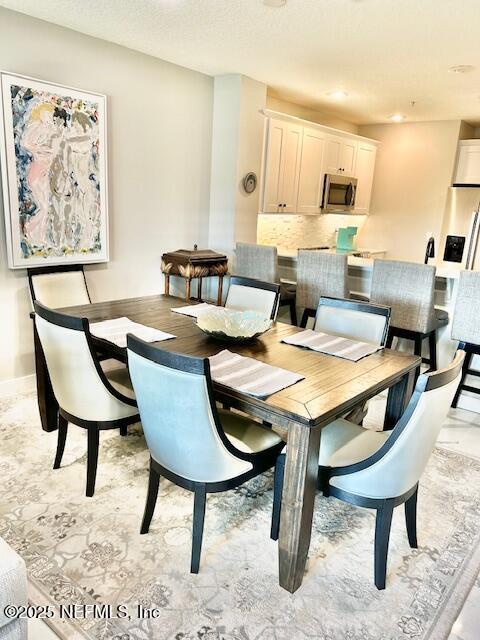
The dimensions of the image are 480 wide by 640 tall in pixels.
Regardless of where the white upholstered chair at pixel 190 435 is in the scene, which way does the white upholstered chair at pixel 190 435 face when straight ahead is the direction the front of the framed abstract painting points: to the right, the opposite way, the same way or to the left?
to the left

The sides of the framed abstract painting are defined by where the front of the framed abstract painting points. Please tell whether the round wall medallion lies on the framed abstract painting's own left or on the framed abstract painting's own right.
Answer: on the framed abstract painting's own left

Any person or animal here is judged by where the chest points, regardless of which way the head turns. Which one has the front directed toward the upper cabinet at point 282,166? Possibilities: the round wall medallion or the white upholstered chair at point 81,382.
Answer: the white upholstered chair

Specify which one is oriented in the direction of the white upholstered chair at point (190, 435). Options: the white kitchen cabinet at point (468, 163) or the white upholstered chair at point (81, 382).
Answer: the white kitchen cabinet

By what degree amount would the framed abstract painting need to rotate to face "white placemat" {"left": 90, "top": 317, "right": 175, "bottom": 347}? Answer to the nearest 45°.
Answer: approximately 45° to its right

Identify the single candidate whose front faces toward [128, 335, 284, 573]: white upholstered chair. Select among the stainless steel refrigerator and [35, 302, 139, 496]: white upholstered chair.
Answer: the stainless steel refrigerator

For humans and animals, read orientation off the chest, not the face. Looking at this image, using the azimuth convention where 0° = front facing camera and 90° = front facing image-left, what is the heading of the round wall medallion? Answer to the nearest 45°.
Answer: approximately 315°

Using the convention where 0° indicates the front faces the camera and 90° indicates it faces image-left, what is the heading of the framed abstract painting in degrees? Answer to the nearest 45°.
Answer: approximately 315°

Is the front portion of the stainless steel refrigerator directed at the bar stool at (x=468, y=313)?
yes

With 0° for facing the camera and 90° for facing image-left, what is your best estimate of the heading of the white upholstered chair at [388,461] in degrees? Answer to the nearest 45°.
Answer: approximately 135°

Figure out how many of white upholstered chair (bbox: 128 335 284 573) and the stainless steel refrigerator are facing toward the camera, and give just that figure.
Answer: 1
